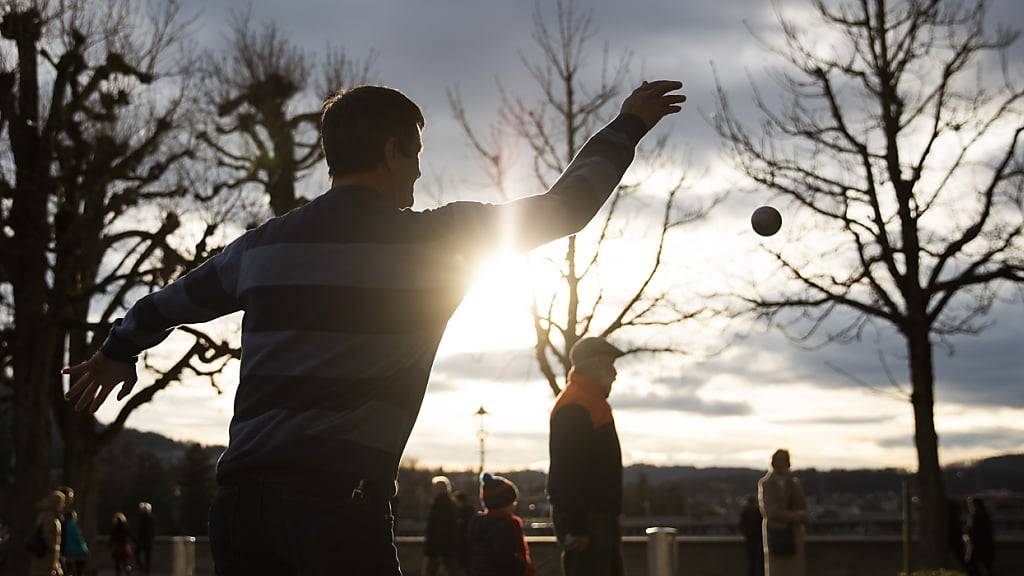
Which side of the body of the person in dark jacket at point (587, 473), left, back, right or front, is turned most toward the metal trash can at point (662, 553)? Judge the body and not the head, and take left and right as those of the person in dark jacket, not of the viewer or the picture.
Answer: left

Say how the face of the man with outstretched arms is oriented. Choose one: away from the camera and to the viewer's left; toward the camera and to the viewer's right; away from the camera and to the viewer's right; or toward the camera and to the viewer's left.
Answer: away from the camera and to the viewer's right

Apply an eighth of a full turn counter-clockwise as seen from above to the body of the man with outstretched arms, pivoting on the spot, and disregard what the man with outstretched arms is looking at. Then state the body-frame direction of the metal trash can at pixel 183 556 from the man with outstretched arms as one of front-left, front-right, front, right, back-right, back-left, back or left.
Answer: front

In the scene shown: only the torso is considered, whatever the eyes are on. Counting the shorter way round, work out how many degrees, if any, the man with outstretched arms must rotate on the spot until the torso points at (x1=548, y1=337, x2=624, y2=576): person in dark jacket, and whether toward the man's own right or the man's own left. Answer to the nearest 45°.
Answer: approximately 45° to the man's own left

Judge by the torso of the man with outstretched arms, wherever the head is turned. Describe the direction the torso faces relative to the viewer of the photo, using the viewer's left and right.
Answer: facing away from the viewer and to the right of the viewer

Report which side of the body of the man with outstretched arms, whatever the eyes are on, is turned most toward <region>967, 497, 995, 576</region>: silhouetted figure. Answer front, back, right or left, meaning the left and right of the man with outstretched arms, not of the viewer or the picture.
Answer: front

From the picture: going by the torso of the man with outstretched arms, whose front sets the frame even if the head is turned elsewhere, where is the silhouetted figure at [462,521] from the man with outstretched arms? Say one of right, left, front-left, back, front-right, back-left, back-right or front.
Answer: front-left
